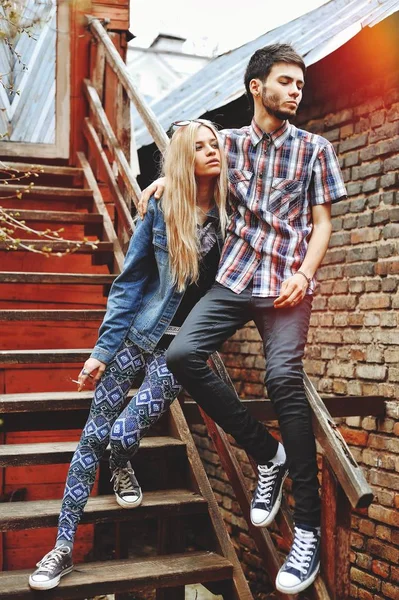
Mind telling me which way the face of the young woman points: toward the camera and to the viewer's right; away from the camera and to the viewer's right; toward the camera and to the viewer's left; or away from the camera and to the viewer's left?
toward the camera and to the viewer's right

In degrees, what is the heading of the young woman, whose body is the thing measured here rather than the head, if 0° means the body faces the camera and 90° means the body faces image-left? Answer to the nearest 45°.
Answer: approximately 315°

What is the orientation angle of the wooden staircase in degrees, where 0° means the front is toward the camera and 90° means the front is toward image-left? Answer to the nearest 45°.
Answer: approximately 0°

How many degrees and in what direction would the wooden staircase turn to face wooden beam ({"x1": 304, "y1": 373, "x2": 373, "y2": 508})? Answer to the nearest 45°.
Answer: approximately 45° to its left

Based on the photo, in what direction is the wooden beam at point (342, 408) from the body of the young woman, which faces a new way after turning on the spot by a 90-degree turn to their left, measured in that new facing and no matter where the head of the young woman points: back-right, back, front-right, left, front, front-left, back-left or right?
front
